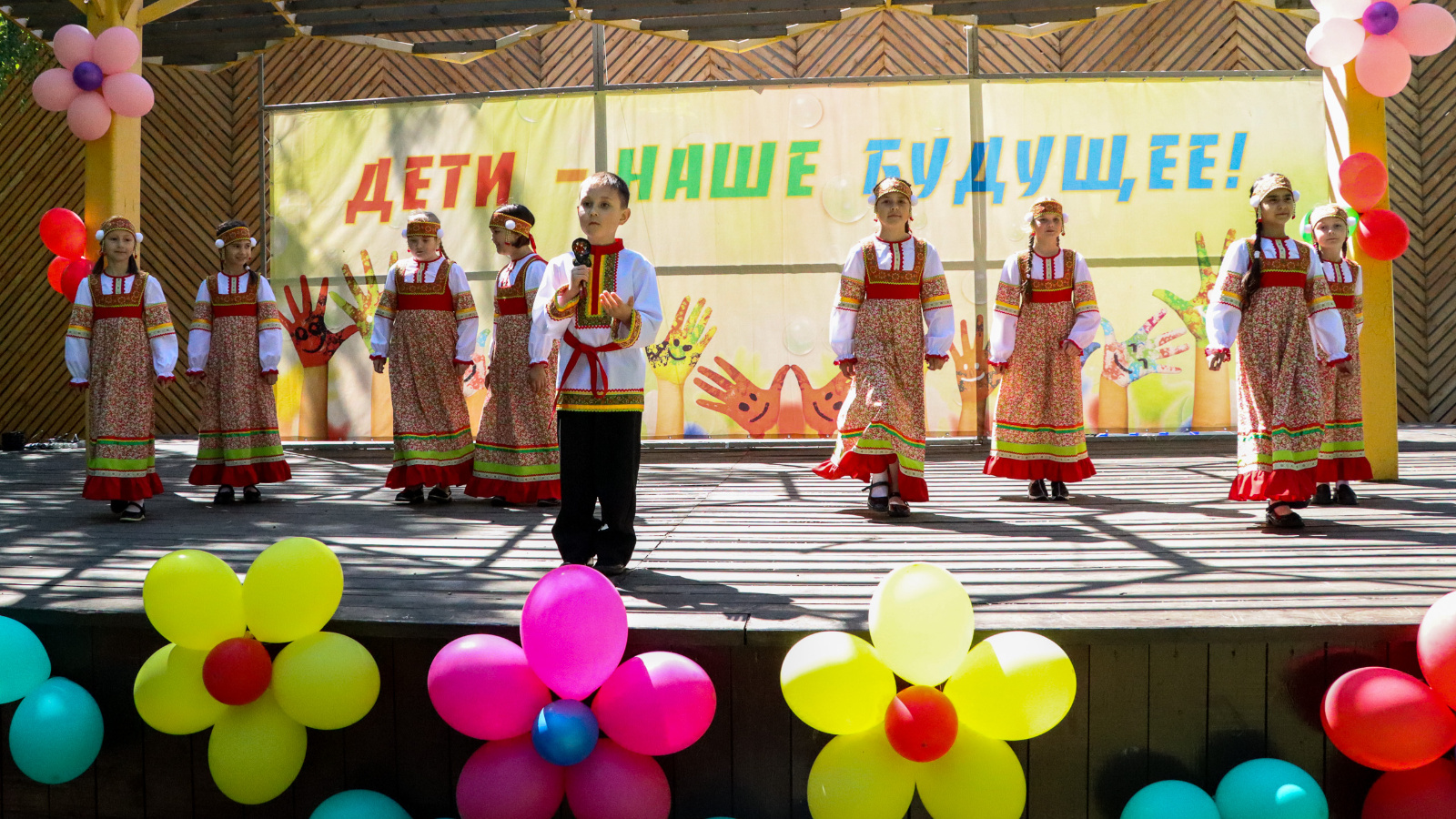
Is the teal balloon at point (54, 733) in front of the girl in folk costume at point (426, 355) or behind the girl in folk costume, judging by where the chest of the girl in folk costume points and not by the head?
in front

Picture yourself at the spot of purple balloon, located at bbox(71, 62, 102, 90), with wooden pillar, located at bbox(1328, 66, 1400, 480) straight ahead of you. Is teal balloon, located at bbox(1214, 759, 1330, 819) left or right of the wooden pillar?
right

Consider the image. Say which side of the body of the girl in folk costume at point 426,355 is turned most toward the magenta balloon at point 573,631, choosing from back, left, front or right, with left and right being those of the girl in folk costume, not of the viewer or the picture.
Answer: front

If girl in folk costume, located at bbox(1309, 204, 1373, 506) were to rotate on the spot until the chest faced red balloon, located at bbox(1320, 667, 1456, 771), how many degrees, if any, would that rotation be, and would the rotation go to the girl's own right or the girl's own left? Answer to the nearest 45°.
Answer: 0° — they already face it

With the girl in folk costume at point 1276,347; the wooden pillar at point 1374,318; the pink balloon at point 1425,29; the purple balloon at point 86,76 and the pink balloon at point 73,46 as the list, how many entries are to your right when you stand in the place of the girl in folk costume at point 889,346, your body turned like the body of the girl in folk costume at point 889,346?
2

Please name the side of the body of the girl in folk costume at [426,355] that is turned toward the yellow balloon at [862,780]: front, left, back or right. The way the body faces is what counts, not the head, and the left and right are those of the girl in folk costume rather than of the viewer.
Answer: front

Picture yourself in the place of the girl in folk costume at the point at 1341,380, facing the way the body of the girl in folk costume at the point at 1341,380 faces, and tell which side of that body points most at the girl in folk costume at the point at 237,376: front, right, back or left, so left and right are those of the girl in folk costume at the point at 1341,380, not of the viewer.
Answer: right

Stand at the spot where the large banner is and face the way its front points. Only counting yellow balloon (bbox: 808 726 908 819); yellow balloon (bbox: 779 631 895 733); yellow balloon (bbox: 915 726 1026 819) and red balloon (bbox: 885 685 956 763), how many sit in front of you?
4

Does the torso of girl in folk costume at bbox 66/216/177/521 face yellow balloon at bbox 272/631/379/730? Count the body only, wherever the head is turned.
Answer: yes

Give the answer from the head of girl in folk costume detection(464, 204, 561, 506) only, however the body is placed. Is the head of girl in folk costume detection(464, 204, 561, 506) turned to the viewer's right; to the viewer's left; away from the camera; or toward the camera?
to the viewer's left
